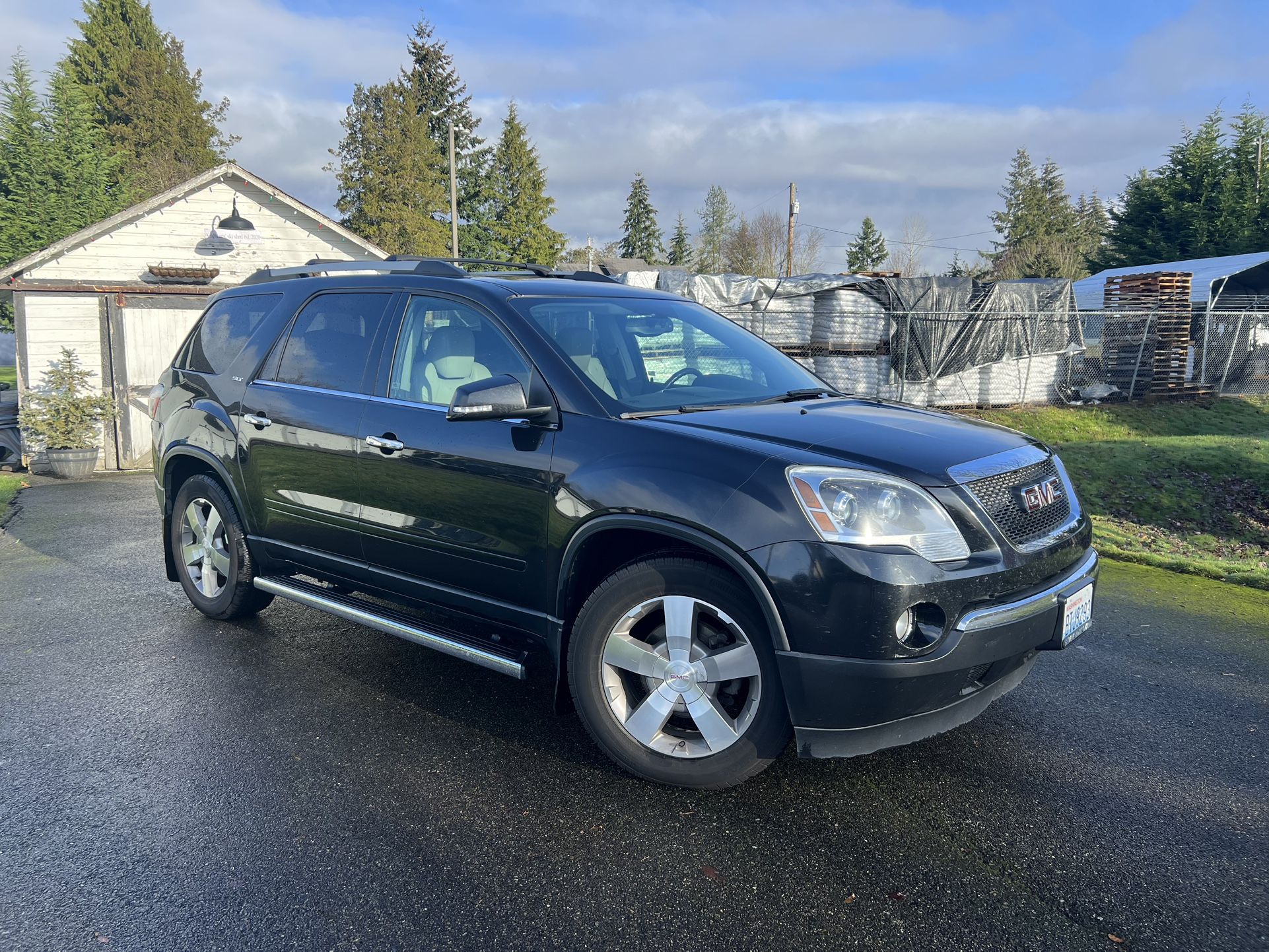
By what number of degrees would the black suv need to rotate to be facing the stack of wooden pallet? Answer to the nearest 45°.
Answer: approximately 90° to its left

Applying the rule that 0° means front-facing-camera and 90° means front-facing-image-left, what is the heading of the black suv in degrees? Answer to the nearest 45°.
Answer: approximately 315°

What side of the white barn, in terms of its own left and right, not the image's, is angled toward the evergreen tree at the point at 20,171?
back

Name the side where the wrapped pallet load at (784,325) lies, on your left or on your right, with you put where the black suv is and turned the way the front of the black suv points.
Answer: on your left

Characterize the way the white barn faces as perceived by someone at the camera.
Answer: facing the viewer

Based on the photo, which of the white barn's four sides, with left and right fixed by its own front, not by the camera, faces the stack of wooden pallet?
left

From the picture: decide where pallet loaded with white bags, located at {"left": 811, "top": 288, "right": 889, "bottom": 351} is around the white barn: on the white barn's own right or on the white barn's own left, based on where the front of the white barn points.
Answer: on the white barn's own left

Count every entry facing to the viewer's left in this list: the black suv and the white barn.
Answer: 0

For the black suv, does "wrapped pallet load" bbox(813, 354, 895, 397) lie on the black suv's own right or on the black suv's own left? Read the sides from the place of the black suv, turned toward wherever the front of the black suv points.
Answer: on the black suv's own left
